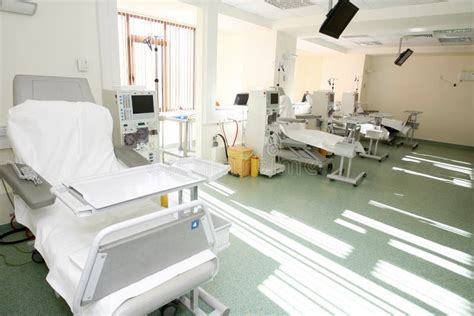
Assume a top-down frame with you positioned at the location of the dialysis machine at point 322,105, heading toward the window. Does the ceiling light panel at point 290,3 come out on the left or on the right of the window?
left

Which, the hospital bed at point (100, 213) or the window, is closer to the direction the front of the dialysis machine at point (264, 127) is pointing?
the hospital bed

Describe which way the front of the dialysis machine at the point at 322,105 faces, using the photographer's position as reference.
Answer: facing the viewer and to the right of the viewer

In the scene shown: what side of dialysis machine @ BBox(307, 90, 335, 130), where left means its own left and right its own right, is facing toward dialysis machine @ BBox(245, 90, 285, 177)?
right

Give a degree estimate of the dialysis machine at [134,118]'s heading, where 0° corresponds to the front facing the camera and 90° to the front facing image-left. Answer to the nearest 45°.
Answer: approximately 315°

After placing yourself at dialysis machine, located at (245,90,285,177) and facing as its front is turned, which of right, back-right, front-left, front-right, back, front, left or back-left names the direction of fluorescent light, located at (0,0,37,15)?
right

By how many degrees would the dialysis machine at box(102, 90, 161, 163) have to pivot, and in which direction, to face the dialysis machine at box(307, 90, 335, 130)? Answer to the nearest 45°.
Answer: approximately 90° to its left

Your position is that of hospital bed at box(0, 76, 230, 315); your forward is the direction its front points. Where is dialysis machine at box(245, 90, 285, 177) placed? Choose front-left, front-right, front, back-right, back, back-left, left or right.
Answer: left

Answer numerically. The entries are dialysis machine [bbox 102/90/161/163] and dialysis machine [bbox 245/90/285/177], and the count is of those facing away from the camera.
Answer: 0

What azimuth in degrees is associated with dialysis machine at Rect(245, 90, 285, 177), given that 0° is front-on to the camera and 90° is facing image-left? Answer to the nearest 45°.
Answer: approximately 315°

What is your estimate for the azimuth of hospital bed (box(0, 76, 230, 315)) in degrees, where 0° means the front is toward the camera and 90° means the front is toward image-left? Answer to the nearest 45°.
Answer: approximately 315°

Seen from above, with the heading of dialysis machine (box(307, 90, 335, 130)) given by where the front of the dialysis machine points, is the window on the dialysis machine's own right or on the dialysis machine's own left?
on the dialysis machine's own right

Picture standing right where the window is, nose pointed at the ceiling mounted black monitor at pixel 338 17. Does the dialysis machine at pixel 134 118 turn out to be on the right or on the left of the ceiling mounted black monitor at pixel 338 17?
right

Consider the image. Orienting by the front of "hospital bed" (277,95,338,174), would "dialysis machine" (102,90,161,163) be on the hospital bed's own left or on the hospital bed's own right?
on the hospital bed's own right

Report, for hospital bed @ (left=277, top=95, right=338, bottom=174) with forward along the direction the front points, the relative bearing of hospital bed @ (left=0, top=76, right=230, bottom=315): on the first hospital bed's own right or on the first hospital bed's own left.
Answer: on the first hospital bed's own right
